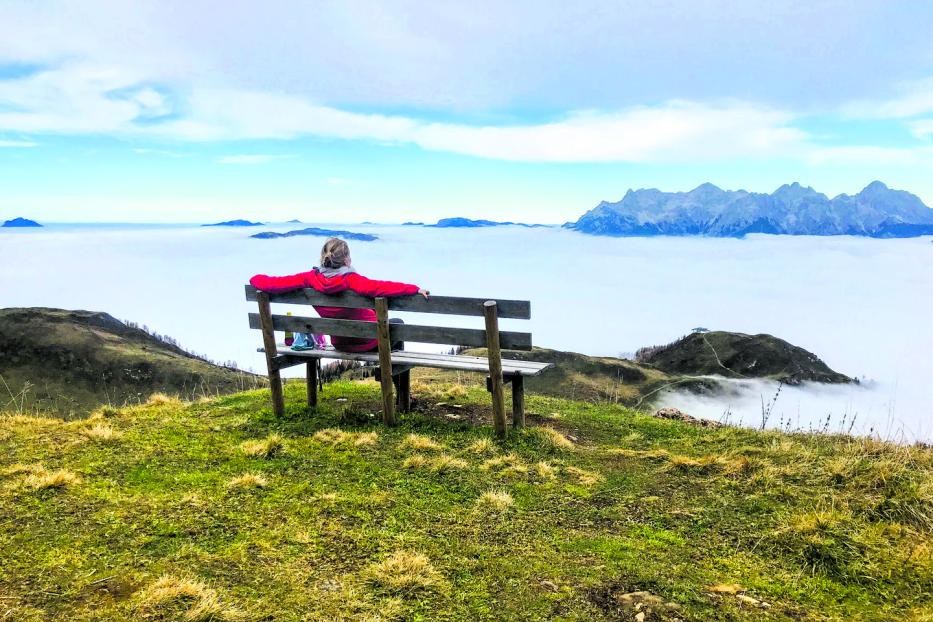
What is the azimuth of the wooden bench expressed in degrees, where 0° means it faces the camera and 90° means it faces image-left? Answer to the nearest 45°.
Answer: approximately 225°

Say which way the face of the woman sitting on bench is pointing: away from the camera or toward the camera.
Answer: away from the camera
